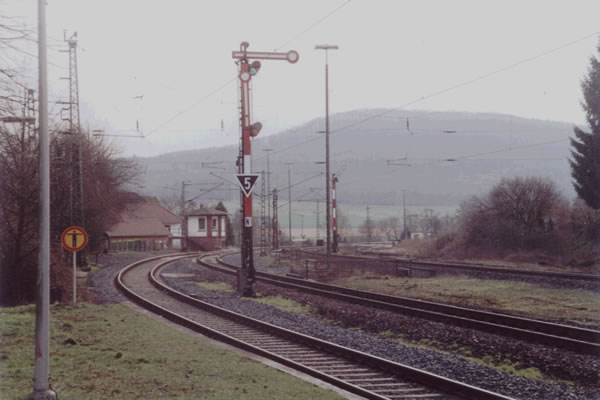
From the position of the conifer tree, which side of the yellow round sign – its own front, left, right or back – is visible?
left

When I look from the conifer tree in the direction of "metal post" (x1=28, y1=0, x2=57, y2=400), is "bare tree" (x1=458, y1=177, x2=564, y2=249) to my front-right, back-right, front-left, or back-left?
back-right

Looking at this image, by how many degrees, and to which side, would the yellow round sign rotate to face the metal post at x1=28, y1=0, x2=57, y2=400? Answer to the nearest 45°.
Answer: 0° — it already faces it

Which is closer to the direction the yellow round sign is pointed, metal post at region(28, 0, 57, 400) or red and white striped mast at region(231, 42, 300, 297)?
the metal post

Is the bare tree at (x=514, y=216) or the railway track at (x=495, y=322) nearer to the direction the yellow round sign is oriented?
the railway track

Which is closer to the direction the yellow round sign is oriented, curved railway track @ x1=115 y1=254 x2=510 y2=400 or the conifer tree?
the curved railway track

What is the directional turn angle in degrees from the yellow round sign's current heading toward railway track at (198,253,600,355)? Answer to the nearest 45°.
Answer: approximately 45° to its left

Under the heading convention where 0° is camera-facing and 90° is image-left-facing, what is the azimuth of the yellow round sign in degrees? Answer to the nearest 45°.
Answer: approximately 0°

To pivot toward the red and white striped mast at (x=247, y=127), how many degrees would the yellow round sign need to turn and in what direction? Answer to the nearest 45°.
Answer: approximately 135° to its left

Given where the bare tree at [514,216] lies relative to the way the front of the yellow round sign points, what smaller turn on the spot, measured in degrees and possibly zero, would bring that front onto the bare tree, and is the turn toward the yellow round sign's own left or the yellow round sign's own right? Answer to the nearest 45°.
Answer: approximately 135° to the yellow round sign's own left

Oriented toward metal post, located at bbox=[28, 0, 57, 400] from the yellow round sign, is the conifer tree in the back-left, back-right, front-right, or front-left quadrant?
back-left
